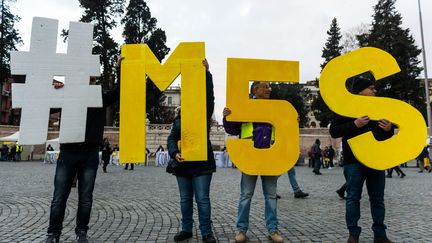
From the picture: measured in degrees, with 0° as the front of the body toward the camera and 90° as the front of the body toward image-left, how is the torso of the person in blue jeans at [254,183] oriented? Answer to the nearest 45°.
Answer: approximately 0°

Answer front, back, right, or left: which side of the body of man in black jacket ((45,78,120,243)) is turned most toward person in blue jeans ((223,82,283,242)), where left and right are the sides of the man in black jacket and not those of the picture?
left

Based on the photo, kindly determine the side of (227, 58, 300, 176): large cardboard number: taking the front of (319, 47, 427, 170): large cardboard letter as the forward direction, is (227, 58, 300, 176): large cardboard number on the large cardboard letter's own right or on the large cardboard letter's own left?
on the large cardboard letter's own right

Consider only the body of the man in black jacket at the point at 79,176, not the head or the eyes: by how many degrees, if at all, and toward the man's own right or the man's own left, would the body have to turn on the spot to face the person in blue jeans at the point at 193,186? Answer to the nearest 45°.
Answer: approximately 90° to the man's own left

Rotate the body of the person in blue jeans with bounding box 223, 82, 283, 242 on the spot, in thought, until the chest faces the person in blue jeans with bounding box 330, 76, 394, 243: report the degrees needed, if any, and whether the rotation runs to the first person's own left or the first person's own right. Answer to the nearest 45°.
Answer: approximately 90° to the first person's own left

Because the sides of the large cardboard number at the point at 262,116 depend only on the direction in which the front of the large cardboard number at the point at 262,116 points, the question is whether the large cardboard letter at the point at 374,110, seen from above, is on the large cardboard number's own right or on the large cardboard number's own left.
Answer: on the large cardboard number's own left

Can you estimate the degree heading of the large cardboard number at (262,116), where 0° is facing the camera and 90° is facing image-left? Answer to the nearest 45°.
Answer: approximately 0°

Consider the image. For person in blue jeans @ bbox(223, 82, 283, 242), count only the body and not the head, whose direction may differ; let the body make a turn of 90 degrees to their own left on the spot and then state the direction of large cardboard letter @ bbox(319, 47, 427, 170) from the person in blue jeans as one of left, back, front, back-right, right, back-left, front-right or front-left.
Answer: front
